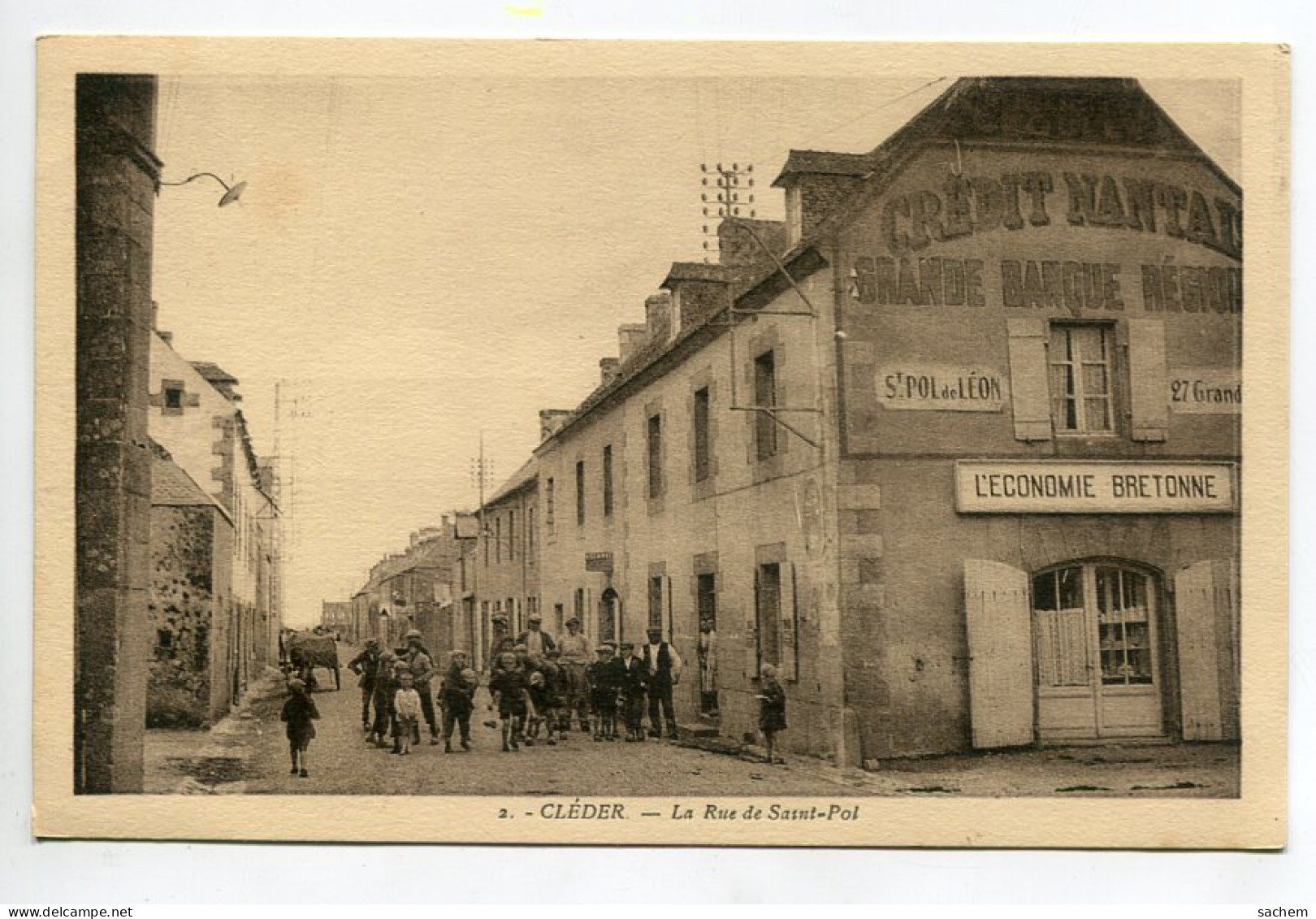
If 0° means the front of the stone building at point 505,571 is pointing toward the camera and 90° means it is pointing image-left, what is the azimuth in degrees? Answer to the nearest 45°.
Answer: approximately 45°

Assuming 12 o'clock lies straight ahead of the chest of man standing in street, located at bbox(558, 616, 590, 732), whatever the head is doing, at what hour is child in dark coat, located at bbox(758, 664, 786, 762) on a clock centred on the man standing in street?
The child in dark coat is roughly at 11 o'clock from the man standing in street.

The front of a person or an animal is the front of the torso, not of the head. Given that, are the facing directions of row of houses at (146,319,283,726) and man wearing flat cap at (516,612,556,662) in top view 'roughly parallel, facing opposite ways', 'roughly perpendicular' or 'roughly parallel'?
roughly perpendicular

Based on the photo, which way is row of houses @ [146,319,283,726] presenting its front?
to the viewer's right

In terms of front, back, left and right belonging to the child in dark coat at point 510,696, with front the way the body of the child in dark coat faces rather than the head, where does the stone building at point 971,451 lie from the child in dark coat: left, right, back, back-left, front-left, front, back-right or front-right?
left

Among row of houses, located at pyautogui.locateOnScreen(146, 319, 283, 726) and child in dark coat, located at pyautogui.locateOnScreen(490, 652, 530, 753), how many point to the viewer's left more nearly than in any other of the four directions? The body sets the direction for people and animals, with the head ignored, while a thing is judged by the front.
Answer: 0

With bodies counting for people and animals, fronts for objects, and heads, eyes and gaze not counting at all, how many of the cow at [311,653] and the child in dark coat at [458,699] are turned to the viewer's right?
0

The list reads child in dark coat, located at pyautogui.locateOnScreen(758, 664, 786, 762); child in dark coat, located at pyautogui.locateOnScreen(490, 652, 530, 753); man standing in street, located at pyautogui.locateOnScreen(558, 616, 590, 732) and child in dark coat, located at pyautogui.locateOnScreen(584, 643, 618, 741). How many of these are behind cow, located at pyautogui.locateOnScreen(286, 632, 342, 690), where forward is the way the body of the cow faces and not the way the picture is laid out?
4
